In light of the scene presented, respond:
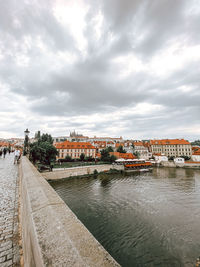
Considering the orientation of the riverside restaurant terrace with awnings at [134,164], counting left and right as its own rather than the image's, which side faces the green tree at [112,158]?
back

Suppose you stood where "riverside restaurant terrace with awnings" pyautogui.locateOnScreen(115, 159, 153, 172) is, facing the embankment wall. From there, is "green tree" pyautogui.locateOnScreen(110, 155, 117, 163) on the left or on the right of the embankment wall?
right

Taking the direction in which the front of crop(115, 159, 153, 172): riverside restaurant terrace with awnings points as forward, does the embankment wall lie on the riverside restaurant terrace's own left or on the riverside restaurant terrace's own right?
on the riverside restaurant terrace's own right
